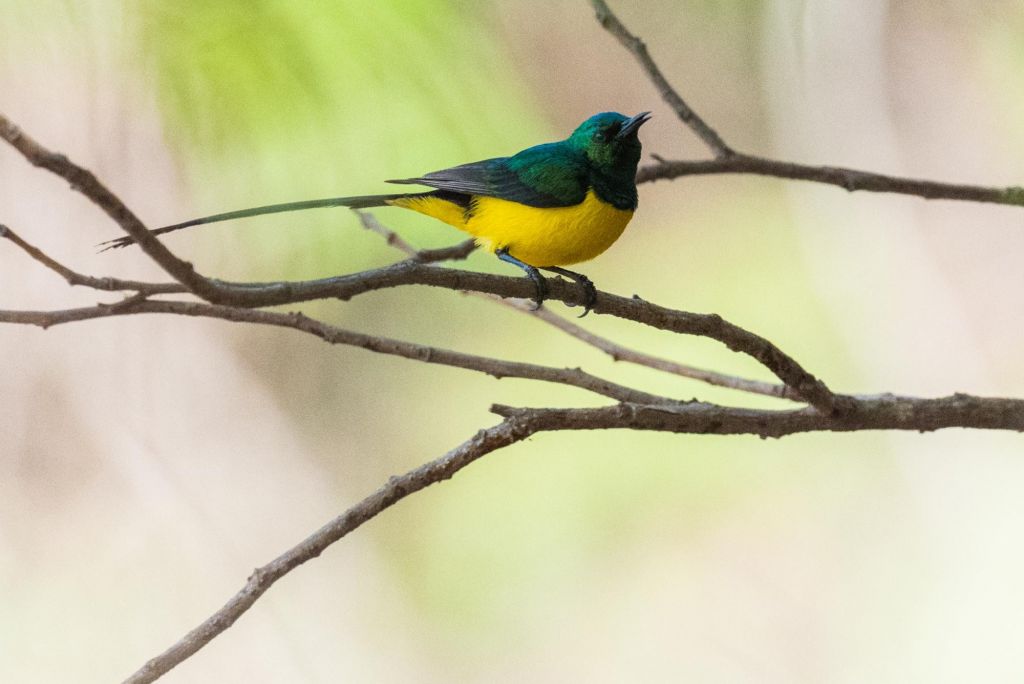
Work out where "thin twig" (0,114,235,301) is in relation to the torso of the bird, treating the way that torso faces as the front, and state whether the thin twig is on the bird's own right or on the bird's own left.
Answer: on the bird's own right

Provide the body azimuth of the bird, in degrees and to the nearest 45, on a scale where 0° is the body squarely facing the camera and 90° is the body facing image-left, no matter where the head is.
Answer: approximately 270°

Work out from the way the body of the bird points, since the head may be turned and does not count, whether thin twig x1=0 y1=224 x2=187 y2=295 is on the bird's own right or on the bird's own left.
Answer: on the bird's own right
